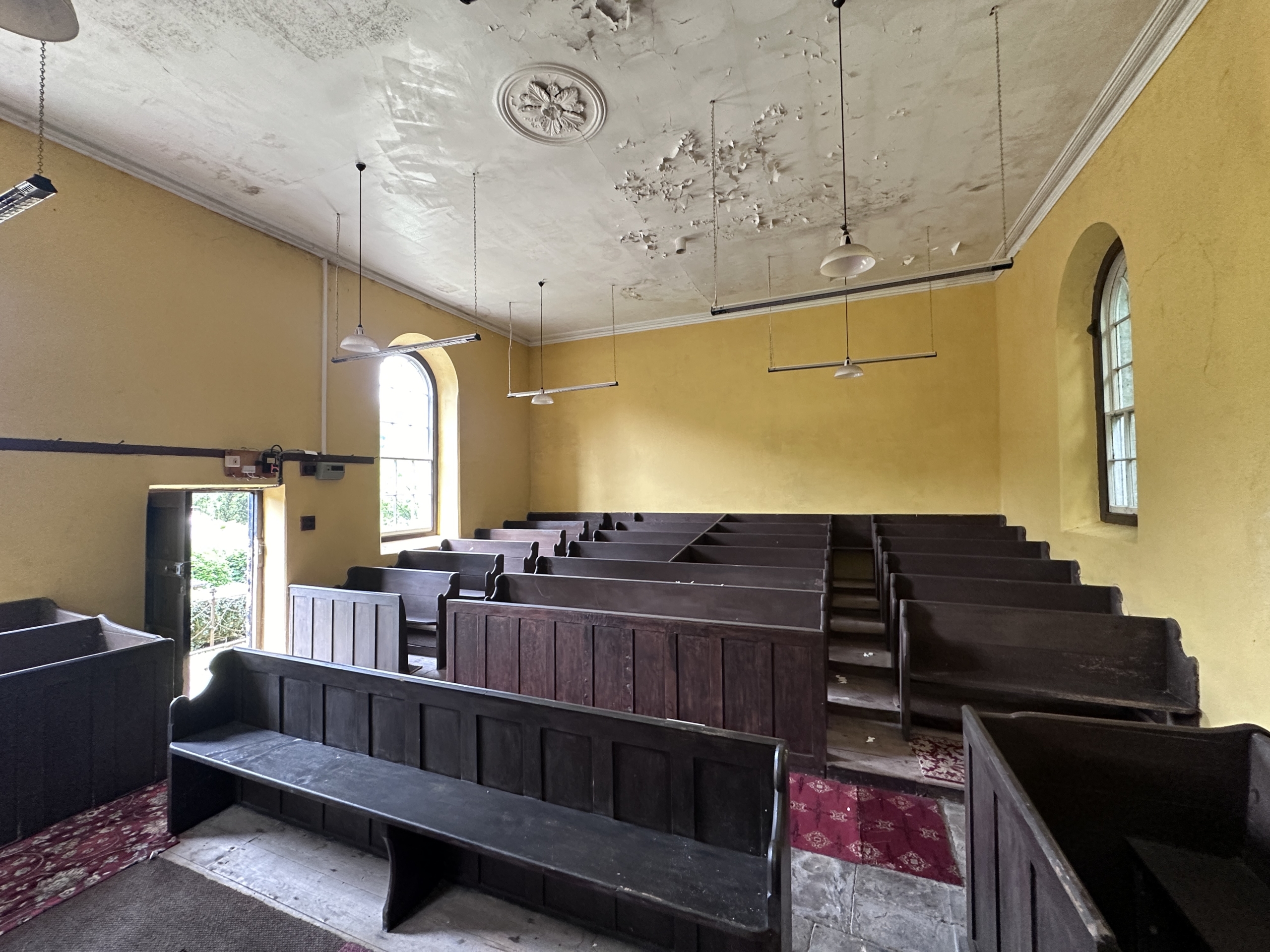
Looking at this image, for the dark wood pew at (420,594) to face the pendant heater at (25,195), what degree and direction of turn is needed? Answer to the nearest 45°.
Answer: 0° — it already faces it

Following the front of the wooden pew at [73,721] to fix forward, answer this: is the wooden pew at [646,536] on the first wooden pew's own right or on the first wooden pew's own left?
on the first wooden pew's own left

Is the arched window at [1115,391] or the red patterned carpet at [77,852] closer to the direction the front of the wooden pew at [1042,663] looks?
the red patterned carpet

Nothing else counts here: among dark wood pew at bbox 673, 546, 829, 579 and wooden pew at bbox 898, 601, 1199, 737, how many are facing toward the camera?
2

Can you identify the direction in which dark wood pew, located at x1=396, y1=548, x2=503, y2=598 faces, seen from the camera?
facing the viewer and to the left of the viewer

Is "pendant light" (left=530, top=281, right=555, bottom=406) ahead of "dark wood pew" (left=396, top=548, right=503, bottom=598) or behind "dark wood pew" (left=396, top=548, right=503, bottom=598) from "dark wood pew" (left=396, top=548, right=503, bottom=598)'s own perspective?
behind

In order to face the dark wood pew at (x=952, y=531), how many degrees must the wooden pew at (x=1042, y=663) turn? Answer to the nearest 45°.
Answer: approximately 180°

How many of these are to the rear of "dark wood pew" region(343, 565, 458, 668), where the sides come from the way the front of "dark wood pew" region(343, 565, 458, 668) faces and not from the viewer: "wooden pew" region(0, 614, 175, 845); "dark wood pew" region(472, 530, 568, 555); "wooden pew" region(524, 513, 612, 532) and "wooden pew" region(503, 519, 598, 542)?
3

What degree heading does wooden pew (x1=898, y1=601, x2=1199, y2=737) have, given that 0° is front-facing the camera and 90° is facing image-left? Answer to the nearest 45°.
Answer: approximately 0°

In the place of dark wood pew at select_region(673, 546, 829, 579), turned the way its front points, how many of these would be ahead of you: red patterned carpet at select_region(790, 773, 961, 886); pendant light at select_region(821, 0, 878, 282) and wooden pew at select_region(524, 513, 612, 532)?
2

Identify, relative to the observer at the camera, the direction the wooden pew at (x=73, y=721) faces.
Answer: facing the viewer and to the right of the viewer

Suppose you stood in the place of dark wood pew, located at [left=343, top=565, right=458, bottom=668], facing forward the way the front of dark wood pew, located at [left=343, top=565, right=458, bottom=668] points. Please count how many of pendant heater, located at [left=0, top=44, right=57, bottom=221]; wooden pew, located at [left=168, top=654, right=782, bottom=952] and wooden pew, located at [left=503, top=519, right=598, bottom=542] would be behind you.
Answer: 1

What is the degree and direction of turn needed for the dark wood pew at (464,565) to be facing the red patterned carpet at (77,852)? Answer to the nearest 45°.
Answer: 0° — it already faces it
